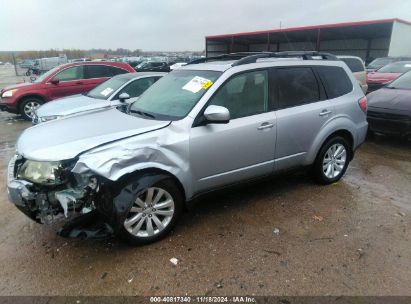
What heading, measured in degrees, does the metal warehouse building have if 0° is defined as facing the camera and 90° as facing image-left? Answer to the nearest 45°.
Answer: approximately 45°

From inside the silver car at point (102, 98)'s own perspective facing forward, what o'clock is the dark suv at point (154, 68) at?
The dark suv is roughly at 5 o'clock from the silver car.

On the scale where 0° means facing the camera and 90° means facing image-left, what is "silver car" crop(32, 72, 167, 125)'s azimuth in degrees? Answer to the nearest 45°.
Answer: approximately 45°

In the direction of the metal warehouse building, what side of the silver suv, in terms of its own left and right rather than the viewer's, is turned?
back

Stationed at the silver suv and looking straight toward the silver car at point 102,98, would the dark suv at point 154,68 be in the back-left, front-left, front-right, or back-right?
front-right

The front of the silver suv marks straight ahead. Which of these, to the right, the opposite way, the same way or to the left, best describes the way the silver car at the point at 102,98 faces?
the same way

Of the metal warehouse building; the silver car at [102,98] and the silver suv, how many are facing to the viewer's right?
0

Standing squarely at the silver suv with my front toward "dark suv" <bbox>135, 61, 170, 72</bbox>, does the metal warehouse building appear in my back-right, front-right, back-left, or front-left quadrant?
front-right

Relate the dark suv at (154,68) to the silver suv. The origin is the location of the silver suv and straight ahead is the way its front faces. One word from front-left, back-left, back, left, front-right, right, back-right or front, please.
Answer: back-right

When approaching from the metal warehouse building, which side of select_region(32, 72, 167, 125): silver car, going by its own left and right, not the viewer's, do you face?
back

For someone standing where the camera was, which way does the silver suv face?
facing the viewer and to the left of the viewer

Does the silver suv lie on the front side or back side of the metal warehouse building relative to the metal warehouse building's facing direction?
on the front side

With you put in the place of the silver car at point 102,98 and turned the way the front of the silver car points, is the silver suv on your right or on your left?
on your left

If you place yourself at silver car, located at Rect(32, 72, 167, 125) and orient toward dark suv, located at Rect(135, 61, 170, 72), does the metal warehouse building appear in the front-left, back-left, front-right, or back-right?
front-right
